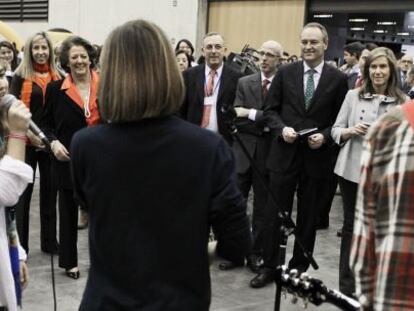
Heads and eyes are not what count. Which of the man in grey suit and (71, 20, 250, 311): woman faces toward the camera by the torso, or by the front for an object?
the man in grey suit

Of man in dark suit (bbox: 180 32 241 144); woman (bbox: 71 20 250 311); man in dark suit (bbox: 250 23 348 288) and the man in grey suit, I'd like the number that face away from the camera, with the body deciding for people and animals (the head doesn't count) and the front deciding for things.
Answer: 1

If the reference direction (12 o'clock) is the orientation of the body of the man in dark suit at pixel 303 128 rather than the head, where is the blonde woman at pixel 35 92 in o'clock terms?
The blonde woman is roughly at 3 o'clock from the man in dark suit.

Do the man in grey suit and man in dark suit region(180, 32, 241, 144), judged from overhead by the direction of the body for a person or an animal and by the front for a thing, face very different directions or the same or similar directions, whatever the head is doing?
same or similar directions

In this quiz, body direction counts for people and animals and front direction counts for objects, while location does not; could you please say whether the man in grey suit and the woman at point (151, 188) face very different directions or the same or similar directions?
very different directions

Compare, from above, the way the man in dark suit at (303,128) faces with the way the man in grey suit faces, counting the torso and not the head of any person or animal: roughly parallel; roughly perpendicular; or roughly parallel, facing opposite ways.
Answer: roughly parallel

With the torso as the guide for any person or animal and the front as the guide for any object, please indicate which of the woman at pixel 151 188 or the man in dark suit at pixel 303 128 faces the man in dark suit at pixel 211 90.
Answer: the woman

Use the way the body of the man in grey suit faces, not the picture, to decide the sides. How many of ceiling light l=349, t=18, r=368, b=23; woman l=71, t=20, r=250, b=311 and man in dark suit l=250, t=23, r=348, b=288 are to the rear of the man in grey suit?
1

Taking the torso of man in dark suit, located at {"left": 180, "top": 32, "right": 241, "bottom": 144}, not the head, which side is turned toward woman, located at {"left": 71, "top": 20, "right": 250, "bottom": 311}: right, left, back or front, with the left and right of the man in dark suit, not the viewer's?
front

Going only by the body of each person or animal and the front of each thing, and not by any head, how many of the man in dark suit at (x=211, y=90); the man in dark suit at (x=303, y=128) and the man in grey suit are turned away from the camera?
0

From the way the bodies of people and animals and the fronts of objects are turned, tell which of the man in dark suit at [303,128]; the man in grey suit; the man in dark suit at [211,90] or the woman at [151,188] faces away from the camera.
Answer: the woman

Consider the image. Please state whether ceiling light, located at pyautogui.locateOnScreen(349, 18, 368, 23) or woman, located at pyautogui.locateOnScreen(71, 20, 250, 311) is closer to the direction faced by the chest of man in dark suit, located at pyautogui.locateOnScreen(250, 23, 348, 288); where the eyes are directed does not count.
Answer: the woman

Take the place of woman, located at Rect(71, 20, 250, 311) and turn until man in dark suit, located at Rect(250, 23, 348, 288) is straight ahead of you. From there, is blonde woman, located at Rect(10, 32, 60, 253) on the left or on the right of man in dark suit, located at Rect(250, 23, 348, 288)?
left

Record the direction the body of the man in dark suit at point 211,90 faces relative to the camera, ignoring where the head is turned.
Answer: toward the camera

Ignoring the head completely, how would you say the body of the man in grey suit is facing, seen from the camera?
toward the camera

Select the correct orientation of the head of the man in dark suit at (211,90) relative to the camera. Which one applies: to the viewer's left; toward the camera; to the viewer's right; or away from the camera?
toward the camera

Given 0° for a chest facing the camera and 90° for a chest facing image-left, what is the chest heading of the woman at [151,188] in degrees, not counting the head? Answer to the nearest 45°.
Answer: approximately 180°

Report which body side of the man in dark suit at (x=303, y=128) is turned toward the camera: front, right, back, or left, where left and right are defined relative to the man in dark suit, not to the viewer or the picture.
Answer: front

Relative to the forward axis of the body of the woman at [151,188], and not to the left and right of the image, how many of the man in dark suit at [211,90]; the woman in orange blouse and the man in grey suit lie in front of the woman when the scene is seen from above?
3
